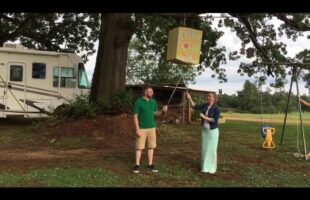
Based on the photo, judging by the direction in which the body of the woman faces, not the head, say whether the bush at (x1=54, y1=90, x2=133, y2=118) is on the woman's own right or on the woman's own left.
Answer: on the woman's own right

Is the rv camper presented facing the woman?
no

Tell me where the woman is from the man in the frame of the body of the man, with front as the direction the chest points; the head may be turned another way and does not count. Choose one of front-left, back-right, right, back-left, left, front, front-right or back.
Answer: front-left

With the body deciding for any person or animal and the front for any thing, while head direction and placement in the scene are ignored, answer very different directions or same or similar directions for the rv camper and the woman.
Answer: very different directions

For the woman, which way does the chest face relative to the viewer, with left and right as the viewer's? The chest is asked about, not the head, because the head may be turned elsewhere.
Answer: facing the viewer and to the left of the viewer

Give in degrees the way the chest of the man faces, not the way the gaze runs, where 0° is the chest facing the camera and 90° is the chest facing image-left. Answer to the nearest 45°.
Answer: approximately 315°

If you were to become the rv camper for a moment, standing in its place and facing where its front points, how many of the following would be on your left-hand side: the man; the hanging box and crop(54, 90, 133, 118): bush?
0

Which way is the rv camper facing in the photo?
to the viewer's right

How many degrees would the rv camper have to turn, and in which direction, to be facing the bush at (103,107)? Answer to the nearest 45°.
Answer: approximately 45° to its right
